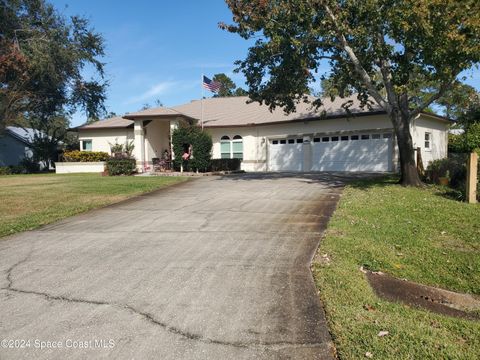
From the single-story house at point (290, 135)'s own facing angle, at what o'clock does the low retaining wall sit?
The low retaining wall is roughly at 3 o'clock from the single-story house.

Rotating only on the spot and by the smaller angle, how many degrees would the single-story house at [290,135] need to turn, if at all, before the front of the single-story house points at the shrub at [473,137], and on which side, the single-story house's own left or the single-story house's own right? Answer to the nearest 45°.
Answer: approximately 45° to the single-story house's own left

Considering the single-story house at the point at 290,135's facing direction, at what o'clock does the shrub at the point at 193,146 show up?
The shrub is roughly at 2 o'clock from the single-story house.

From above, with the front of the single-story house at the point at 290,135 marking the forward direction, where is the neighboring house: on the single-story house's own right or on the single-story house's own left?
on the single-story house's own right

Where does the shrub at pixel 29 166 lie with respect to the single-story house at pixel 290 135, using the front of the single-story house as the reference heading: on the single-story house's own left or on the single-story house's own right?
on the single-story house's own right

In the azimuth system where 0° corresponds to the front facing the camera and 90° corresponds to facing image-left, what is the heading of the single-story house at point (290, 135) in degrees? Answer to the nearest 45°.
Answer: approximately 0°

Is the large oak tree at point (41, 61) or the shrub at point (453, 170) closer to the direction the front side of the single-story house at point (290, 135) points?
the shrub

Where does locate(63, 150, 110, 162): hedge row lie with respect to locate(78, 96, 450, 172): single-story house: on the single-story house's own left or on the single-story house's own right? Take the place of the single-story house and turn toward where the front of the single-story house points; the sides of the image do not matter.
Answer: on the single-story house's own right

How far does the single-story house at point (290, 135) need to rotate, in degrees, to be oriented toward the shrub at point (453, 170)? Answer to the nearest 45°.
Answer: approximately 45° to its left

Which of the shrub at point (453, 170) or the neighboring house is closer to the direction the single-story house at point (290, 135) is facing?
the shrub

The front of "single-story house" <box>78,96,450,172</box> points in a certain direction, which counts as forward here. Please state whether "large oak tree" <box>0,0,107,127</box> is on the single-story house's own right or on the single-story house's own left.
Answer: on the single-story house's own right
